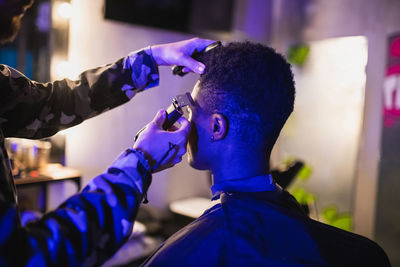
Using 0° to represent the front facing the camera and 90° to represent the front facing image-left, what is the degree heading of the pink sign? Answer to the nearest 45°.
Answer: approximately 0°
